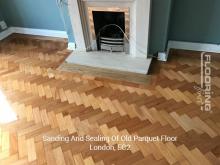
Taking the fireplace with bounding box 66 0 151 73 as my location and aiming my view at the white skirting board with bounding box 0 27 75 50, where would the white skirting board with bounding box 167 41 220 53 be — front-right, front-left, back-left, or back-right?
back-right

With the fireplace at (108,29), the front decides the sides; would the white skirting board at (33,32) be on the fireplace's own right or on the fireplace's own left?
on the fireplace's own right

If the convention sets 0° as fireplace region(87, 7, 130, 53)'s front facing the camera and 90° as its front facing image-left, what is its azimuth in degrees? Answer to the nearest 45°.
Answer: approximately 0°

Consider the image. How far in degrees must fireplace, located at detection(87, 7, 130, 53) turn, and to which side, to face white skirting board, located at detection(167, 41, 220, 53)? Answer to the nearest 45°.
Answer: approximately 90° to its left
